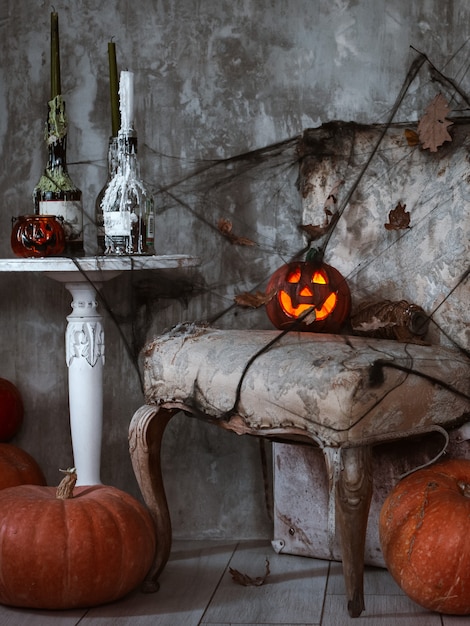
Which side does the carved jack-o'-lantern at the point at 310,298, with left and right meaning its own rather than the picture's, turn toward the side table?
right

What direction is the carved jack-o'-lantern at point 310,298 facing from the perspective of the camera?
toward the camera

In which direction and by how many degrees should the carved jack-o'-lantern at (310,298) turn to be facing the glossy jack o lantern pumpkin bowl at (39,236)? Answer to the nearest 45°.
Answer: approximately 90° to its right

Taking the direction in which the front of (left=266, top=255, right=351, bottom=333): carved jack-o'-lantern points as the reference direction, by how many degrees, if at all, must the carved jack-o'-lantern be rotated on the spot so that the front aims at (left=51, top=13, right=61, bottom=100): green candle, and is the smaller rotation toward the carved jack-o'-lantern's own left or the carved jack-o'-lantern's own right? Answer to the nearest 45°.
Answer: approximately 90° to the carved jack-o'-lantern's own right

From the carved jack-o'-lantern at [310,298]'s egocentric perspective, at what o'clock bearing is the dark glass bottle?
The dark glass bottle is roughly at 3 o'clock from the carved jack-o'-lantern.

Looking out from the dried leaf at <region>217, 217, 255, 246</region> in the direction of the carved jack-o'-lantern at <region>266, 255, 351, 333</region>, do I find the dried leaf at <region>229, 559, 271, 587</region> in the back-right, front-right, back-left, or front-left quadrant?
front-right

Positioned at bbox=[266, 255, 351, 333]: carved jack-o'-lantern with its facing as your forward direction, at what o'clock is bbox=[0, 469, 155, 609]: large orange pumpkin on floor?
The large orange pumpkin on floor is roughly at 2 o'clock from the carved jack-o'-lantern.
